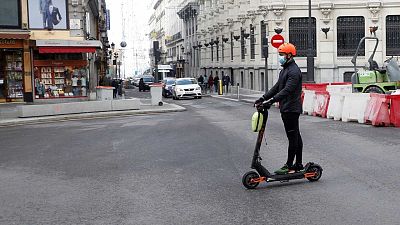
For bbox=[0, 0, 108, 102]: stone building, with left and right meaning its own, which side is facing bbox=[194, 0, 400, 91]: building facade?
left

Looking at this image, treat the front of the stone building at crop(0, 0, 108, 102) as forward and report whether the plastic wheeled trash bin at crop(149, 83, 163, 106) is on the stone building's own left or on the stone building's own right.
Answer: on the stone building's own left

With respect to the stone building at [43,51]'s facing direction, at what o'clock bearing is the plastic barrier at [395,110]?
The plastic barrier is roughly at 11 o'clock from the stone building.

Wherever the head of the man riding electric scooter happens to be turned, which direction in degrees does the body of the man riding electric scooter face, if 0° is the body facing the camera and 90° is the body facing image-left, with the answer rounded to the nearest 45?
approximately 90°

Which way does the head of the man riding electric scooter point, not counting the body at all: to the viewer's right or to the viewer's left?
to the viewer's left

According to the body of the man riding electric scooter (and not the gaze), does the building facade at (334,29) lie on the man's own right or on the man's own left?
on the man's own right

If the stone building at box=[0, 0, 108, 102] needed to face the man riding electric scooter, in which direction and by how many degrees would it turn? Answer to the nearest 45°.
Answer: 0° — it already faces them

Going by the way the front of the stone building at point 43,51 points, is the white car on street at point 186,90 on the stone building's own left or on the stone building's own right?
on the stone building's own left

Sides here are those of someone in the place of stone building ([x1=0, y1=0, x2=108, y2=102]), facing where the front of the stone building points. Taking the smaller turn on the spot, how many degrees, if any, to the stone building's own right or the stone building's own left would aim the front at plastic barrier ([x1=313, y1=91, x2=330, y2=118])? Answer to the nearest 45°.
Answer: approximately 45° to the stone building's own left

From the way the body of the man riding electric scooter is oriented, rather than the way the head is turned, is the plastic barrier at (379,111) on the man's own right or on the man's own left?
on the man's own right

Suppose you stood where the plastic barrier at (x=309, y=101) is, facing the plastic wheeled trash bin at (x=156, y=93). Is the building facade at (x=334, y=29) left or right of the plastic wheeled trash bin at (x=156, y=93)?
right

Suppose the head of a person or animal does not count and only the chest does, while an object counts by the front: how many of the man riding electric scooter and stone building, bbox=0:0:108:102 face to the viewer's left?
1

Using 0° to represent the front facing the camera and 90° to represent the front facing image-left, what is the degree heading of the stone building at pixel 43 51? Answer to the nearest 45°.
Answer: approximately 0°

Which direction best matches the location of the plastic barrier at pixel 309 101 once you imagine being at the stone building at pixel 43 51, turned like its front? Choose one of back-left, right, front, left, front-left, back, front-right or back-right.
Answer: front-left
